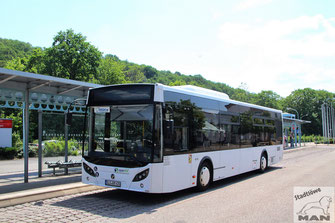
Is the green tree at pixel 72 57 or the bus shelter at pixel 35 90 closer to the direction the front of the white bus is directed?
the bus shelter

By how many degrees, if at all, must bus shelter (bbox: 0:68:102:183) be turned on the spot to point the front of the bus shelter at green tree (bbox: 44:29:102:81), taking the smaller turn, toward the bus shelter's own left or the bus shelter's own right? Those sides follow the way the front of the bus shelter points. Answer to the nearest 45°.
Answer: approximately 135° to the bus shelter's own left

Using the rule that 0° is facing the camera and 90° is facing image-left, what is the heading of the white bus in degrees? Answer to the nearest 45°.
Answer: approximately 45°

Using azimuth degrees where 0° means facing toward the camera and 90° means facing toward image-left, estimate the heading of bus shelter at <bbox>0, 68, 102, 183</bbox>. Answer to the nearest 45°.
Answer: approximately 315°

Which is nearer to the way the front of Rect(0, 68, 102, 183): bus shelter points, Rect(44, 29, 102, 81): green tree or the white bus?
the white bus
